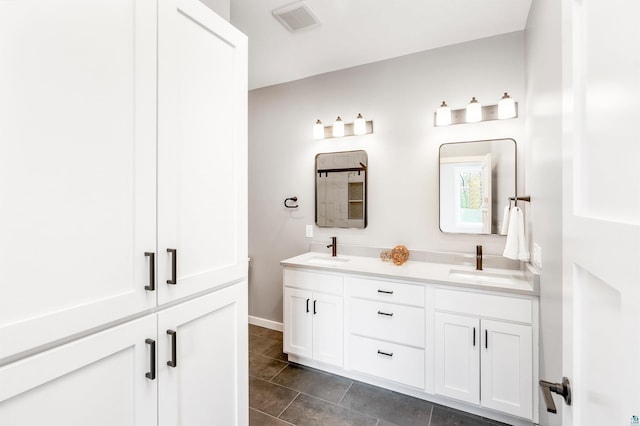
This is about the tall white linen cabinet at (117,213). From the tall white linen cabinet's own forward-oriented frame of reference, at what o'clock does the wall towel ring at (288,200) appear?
The wall towel ring is roughly at 9 o'clock from the tall white linen cabinet.

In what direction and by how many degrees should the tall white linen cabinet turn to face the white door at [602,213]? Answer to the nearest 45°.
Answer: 0° — it already faces it

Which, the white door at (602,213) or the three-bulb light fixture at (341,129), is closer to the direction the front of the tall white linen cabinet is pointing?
the white door

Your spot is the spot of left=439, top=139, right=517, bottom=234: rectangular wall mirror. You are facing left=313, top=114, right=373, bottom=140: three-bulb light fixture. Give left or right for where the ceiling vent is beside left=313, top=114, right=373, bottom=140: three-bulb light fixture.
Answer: left

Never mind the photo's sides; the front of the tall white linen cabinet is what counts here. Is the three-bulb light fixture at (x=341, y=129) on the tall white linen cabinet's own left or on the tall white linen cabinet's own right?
on the tall white linen cabinet's own left

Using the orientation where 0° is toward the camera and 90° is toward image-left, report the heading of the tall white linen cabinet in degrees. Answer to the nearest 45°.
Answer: approximately 315°

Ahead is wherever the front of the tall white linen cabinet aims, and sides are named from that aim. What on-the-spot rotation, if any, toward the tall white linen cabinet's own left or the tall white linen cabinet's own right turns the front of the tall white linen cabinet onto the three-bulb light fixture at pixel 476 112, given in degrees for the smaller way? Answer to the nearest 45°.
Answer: approximately 45° to the tall white linen cabinet's own left

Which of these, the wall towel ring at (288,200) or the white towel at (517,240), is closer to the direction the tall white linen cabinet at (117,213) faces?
the white towel

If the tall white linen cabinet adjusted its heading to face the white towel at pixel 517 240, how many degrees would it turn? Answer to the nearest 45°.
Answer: approximately 45° to its left
